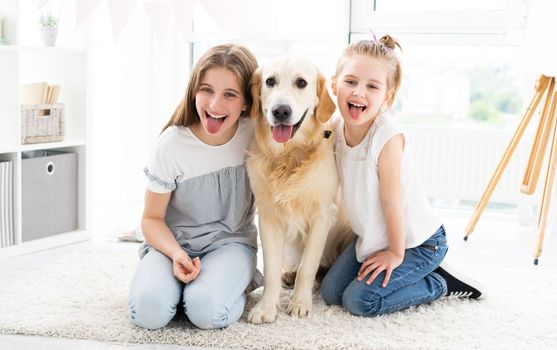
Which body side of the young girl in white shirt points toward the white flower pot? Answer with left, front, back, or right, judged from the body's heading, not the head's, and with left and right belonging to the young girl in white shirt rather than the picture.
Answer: right

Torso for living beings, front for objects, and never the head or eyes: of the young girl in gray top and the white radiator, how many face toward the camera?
2

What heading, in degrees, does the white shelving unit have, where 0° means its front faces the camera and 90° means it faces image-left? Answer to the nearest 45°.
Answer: approximately 315°

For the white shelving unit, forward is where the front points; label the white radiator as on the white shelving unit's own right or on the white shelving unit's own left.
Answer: on the white shelving unit's own left

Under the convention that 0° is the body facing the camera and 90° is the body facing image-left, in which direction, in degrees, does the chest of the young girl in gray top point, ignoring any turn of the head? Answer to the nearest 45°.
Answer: approximately 0°

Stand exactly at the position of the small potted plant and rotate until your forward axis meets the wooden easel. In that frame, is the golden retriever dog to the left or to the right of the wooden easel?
right

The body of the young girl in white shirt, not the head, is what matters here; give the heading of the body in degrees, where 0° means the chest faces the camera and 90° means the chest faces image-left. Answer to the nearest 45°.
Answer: approximately 45°
